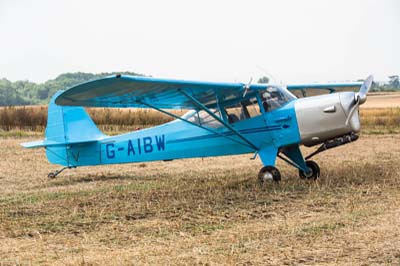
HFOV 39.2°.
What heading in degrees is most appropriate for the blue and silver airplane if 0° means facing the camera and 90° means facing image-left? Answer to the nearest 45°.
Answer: approximately 315°
